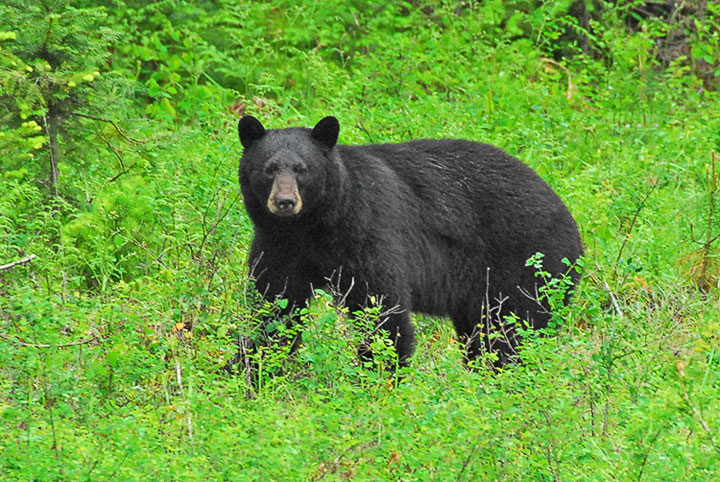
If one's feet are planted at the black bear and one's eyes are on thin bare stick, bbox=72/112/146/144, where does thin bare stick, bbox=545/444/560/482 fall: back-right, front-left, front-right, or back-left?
back-left

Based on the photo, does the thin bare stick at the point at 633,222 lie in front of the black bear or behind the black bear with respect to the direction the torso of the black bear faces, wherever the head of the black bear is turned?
behind

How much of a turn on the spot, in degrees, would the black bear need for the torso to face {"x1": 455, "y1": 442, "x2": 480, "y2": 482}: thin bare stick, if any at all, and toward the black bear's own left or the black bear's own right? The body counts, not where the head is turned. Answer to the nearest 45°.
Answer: approximately 45° to the black bear's own left

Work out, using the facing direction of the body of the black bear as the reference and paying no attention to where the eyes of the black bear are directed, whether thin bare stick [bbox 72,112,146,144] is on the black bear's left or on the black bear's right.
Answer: on the black bear's right

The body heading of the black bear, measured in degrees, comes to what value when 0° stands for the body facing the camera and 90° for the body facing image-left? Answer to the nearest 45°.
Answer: approximately 45°

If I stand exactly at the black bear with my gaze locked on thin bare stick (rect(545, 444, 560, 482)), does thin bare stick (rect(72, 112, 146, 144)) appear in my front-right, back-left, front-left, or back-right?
back-right
